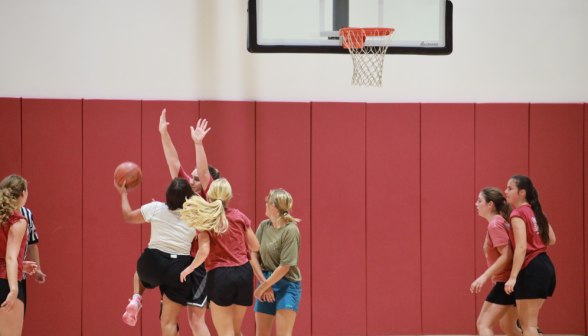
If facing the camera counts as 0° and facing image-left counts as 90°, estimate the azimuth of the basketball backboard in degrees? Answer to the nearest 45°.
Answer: approximately 0°

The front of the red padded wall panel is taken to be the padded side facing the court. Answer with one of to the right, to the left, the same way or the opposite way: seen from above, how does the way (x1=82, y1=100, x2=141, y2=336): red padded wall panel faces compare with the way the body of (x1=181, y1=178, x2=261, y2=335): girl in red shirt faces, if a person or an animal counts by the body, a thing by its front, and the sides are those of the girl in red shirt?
the opposite way

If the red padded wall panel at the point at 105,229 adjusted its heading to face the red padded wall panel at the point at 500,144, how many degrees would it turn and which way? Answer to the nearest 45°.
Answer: approximately 90° to its left

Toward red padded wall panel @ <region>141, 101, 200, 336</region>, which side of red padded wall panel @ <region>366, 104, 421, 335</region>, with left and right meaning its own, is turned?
right

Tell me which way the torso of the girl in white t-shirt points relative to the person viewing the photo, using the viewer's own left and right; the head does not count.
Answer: facing away from the viewer

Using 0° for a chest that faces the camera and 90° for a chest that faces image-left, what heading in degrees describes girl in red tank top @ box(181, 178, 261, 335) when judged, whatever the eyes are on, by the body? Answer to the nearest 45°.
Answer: approximately 180°

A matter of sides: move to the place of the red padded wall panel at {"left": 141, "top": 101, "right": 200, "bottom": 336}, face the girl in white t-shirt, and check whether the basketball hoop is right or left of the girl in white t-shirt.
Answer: left

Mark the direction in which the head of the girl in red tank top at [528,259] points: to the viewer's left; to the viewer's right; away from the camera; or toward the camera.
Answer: to the viewer's left

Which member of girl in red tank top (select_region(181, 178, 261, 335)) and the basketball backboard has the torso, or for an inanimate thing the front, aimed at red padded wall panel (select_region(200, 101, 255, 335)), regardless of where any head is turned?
the girl in red tank top

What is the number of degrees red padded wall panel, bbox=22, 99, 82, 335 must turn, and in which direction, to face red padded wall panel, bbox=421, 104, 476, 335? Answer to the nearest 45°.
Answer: approximately 90° to its left

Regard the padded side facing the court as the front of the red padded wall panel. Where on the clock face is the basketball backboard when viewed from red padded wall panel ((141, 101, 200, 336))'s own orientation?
The basketball backboard is roughly at 10 o'clock from the red padded wall panel.
